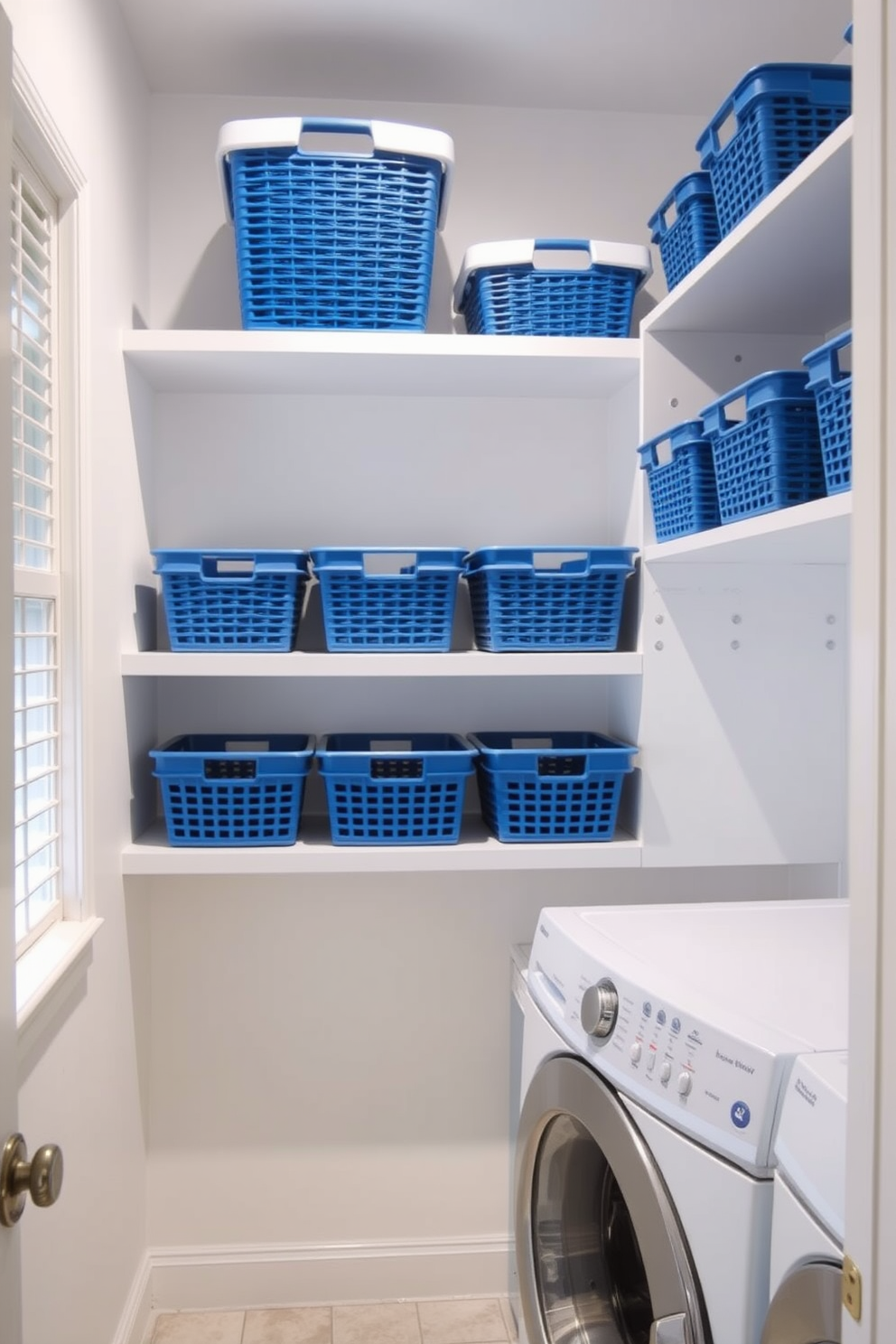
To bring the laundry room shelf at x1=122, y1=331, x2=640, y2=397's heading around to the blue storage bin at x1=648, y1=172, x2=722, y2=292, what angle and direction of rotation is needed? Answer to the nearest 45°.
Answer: approximately 90° to its left

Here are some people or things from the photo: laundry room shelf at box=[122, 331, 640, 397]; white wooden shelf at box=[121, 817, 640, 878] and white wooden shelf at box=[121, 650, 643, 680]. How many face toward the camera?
3

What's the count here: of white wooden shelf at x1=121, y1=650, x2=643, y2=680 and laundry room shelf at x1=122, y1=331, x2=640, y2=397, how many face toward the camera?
2

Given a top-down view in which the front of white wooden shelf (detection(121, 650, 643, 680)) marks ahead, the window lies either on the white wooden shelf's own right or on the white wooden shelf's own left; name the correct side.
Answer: on the white wooden shelf's own right

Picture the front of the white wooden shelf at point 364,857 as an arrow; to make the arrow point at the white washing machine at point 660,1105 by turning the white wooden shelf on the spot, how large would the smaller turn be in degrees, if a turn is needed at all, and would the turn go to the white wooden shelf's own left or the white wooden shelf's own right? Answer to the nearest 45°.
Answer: approximately 45° to the white wooden shelf's own left

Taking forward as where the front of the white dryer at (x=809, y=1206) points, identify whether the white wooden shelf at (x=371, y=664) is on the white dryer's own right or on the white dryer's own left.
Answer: on the white dryer's own right

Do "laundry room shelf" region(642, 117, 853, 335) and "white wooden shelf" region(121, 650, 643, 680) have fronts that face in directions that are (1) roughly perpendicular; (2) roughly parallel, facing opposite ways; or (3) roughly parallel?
roughly perpendicular

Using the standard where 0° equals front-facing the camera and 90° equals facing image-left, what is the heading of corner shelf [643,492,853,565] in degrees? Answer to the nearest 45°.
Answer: approximately 45°

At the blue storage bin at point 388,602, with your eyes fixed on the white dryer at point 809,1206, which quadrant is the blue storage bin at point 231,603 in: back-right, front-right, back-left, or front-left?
back-right
